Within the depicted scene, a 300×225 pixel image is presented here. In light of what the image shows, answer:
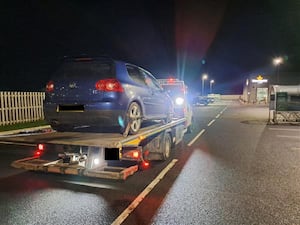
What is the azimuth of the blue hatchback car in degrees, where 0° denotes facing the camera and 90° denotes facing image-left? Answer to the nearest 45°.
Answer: approximately 225°

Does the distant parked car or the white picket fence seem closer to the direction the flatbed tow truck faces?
the distant parked car

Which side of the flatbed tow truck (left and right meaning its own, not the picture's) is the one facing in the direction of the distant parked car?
front

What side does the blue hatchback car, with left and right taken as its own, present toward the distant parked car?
front

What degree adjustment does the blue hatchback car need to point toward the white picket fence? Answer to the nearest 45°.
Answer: approximately 90° to its left

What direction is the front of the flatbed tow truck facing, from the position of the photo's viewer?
facing away from the viewer and to the right of the viewer
